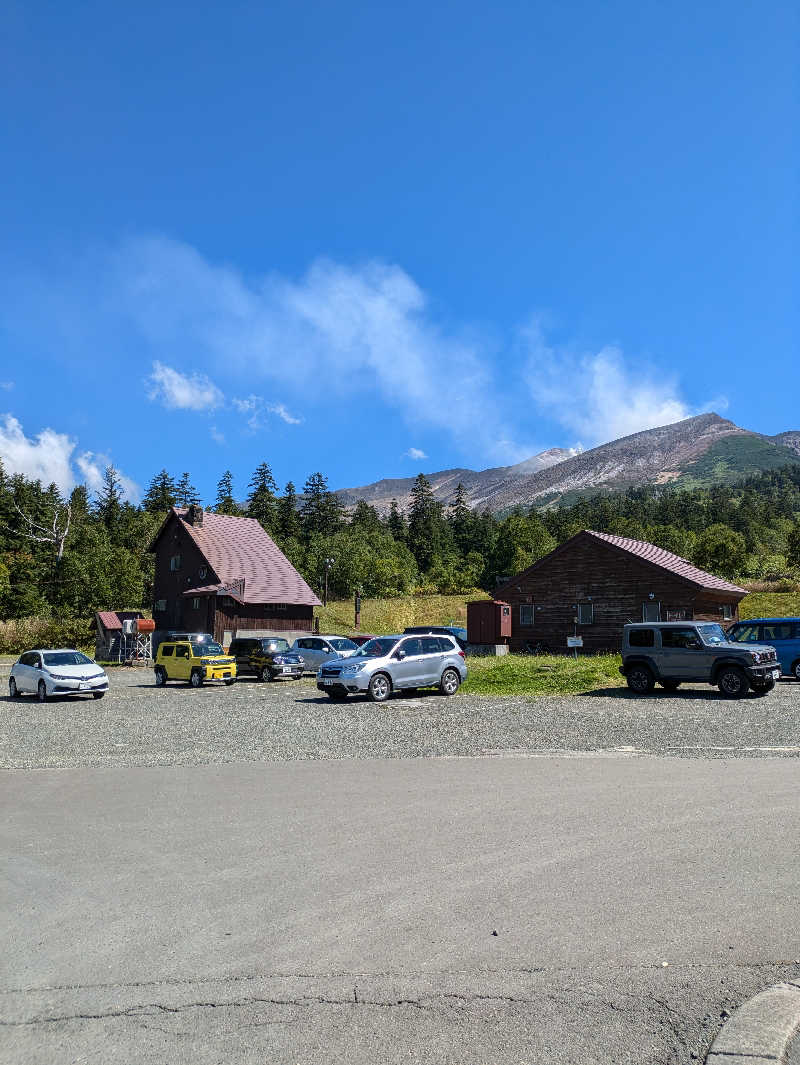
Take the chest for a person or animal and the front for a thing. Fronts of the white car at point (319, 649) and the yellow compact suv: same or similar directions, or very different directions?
same or similar directions

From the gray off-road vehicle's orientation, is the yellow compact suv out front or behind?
behind

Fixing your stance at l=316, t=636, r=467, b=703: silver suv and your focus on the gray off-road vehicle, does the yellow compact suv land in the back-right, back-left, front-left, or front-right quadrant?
back-left

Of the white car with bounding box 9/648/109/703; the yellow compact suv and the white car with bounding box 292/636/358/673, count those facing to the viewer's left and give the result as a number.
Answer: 0

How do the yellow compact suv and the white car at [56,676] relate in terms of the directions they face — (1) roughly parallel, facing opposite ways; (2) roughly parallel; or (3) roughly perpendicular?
roughly parallel

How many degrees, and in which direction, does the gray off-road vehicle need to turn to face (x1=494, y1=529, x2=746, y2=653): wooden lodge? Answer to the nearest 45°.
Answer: approximately 135° to its left

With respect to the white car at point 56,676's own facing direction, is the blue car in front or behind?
in front

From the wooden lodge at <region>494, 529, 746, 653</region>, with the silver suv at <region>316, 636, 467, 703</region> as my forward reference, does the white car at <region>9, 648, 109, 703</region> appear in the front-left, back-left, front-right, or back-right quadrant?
front-right

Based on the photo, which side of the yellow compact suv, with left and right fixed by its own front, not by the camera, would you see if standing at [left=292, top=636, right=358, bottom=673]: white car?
left

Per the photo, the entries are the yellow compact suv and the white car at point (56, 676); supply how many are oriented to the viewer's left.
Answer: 0

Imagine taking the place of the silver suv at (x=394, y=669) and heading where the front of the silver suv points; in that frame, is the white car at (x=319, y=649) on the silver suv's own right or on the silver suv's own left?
on the silver suv's own right

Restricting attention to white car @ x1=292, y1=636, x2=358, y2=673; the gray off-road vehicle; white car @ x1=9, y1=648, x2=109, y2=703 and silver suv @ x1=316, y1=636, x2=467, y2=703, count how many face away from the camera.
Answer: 0

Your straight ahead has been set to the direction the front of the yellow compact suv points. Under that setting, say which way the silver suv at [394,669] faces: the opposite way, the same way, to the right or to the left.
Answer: to the right

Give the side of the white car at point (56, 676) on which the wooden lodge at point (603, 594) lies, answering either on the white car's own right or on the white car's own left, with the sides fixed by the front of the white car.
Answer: on the white car's own left

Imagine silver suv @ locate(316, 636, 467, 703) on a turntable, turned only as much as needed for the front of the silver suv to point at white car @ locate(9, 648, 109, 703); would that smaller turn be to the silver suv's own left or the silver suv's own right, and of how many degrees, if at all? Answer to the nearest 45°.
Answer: approximately 45° to the silver suv's own right

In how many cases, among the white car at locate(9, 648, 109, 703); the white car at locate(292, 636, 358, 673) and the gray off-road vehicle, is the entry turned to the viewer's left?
0

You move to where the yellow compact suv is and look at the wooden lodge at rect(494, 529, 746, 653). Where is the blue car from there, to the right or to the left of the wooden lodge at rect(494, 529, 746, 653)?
right
